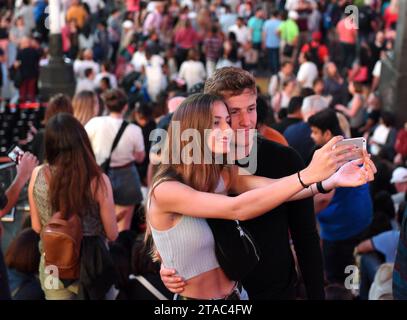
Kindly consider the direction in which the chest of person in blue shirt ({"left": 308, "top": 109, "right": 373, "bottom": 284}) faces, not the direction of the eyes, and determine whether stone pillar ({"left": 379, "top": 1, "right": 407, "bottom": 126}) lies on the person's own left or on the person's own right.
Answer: on the person's own right

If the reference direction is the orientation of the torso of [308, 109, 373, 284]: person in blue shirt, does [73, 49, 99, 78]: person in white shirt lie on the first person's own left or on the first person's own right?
on the first person's own right

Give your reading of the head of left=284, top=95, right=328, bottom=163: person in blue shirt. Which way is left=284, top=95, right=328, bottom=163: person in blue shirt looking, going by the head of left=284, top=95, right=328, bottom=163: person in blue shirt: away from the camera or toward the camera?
away from the camera

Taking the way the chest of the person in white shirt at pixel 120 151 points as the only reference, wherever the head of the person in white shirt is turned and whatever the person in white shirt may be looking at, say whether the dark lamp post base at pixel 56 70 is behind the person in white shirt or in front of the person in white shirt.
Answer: in front

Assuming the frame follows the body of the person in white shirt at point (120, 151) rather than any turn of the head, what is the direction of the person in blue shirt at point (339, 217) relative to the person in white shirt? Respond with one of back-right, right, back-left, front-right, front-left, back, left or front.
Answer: back-right

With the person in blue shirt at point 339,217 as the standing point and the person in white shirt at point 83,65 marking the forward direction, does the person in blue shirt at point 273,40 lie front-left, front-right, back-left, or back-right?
front-right

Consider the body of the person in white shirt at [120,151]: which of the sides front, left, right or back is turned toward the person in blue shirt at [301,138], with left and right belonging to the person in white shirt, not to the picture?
right

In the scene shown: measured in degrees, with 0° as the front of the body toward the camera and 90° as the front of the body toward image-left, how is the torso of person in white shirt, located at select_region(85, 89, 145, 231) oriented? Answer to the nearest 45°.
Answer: approximately 180°

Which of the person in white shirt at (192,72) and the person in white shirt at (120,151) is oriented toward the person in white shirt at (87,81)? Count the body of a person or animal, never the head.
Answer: the person in white shirt at (120,151)

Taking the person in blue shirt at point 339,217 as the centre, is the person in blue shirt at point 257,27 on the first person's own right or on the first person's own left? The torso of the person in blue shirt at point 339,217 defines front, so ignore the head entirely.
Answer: on the first person's own right
